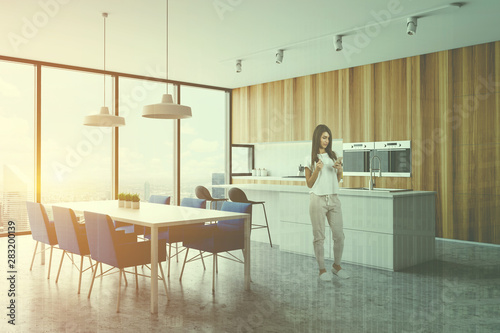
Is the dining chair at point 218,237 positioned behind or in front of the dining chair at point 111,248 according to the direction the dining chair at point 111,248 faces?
in front

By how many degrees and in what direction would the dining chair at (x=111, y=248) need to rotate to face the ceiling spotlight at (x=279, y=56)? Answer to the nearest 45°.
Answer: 0° — it already faces it

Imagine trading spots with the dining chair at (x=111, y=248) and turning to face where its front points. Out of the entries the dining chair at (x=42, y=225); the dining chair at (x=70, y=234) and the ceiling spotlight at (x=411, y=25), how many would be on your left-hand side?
2

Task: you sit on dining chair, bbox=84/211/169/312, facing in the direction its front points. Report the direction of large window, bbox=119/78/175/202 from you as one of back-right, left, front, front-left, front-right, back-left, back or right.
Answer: front-left

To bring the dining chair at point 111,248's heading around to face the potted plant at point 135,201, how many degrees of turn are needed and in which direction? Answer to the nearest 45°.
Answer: approximately 45° to its left

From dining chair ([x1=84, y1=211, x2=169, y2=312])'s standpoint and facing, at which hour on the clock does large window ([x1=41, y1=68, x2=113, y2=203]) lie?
The large window is roughly at 10 o'clock from the dining chair.

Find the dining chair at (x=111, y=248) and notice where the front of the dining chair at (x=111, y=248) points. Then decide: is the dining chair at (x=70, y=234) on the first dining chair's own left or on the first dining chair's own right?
on the first dining chair's own left

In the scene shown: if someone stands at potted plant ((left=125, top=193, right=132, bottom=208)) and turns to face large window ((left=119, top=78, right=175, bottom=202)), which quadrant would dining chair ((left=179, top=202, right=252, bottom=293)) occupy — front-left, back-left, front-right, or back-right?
back-right

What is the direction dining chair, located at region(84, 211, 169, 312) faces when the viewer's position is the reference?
facing away from the viewer and to the right of the viewer
